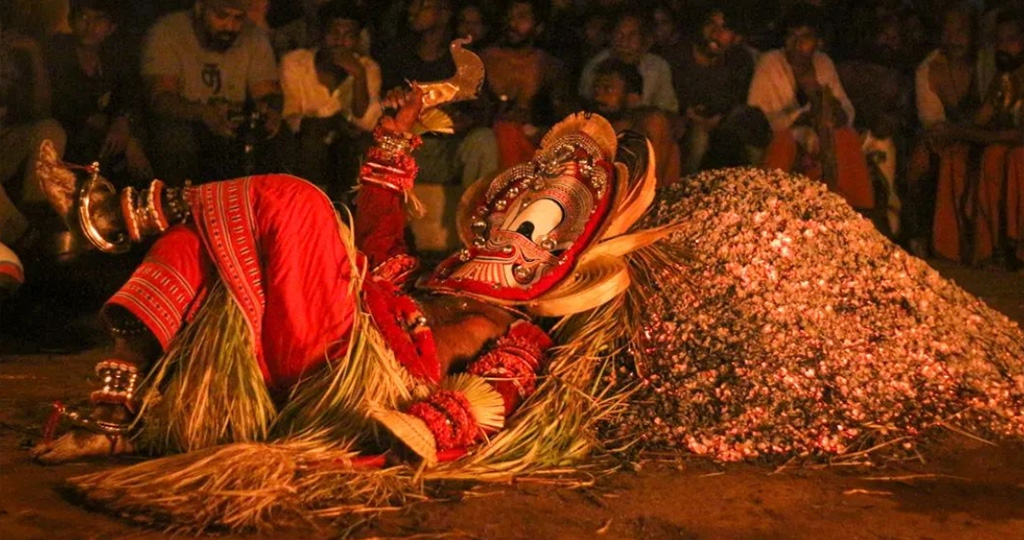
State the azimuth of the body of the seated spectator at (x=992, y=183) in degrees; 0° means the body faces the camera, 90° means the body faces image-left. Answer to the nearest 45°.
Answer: approximately 45°

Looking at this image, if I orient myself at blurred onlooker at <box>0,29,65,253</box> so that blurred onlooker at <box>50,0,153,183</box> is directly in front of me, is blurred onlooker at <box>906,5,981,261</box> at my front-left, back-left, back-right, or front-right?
front-right

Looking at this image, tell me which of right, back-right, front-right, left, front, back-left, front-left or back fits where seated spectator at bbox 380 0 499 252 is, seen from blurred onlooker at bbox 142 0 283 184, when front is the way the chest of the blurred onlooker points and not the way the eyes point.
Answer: left

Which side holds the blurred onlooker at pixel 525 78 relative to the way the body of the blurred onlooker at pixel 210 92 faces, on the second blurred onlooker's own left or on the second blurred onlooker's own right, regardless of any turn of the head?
on the second blurred onlooker's own left

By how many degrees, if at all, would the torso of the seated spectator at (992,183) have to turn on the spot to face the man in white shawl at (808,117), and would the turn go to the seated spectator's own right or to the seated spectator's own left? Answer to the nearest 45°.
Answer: approximately 45° to the seated spectator's own right

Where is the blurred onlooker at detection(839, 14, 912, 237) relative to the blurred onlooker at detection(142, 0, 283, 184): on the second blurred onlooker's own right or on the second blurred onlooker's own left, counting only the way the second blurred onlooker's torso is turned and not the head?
on the second blurred onlooker's own left

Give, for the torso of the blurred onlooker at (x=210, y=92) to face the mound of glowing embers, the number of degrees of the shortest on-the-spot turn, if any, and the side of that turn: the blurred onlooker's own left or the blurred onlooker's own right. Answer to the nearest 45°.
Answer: approximately 45° to the blurred onlooker's own left

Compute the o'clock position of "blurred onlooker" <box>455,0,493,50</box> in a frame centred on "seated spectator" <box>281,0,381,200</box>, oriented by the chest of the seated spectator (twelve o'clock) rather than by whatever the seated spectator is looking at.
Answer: The blurred onlooker is roughly at 8 o'clock from the seated spectator.

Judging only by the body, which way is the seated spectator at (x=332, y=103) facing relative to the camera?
toward the camera

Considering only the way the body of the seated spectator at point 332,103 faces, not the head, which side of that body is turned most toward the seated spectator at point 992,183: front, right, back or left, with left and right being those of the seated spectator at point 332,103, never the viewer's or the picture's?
left

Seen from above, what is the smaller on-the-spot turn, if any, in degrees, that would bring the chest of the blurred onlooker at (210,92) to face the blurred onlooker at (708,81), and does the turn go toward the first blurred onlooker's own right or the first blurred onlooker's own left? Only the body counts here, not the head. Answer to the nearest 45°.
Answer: approximately 90° to the first blurred onlooker's own left

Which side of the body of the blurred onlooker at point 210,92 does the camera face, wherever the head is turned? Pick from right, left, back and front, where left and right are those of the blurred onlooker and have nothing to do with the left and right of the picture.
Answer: front
